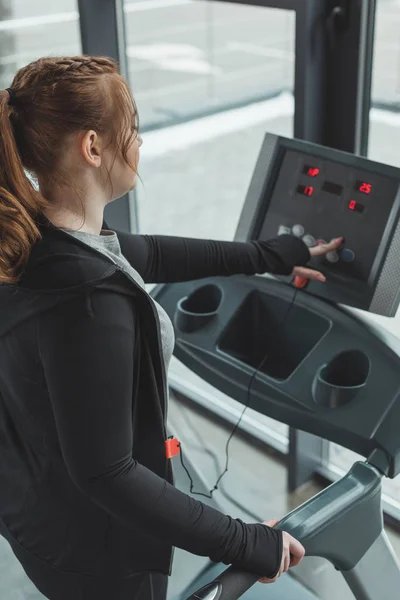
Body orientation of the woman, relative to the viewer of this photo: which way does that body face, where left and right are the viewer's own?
facing away from the viewer and to the right of the viewer

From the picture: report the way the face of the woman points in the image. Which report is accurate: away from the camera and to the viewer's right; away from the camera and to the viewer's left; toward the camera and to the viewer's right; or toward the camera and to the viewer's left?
away from the camera and to the viewer's right
